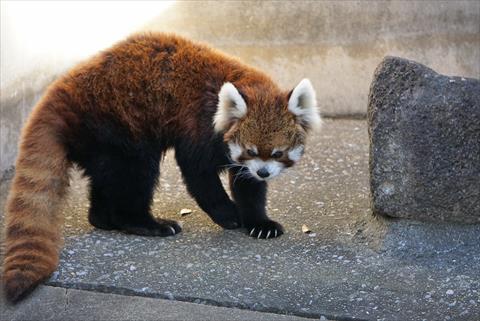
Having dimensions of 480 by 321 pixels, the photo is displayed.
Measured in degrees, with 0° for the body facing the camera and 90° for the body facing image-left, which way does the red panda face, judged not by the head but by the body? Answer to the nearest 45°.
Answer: approximately 270°

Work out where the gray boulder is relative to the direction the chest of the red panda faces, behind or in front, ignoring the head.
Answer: in front
